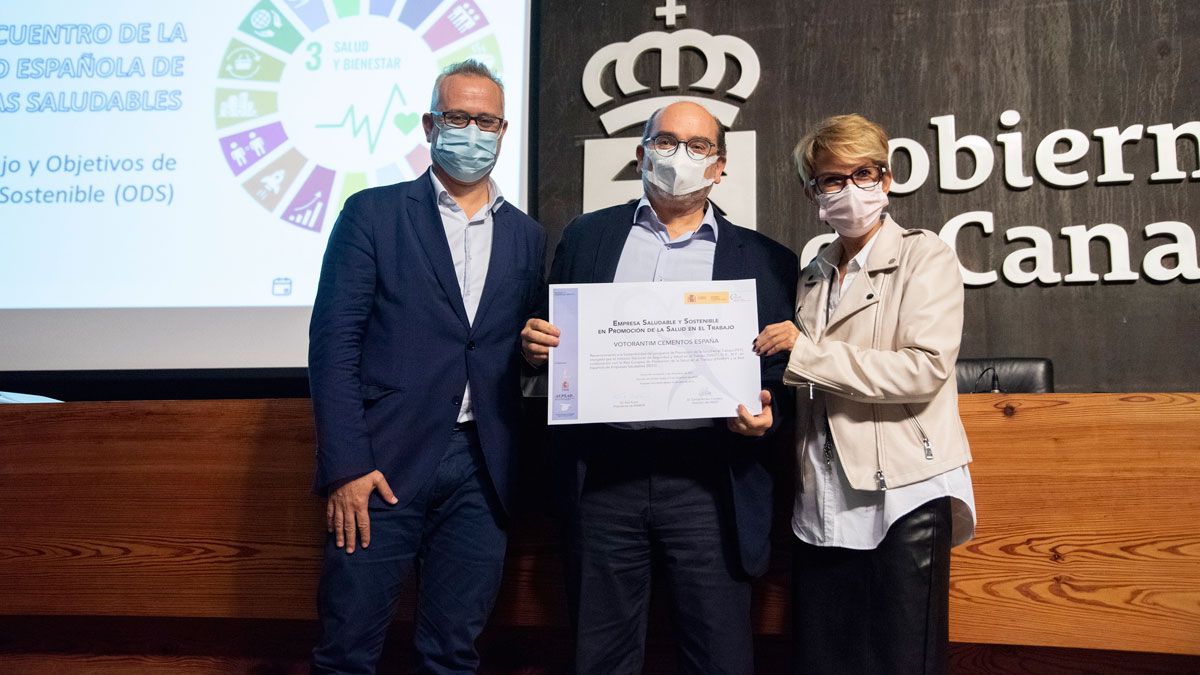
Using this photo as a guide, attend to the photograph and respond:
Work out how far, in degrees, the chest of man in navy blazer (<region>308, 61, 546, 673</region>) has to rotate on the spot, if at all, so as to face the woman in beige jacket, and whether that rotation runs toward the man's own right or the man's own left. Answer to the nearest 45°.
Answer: approximately 45° to the man's own left

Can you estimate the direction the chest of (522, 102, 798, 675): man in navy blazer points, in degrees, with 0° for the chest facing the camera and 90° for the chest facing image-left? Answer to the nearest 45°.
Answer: approximately 0°

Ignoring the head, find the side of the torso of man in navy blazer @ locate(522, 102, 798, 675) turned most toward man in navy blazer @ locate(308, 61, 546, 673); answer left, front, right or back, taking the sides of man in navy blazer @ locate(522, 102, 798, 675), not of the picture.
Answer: right

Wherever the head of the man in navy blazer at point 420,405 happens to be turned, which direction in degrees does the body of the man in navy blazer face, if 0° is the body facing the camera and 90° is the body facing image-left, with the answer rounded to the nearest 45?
approximately 315°

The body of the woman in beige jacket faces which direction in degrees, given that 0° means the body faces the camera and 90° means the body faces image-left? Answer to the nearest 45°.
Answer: approximately 45°
